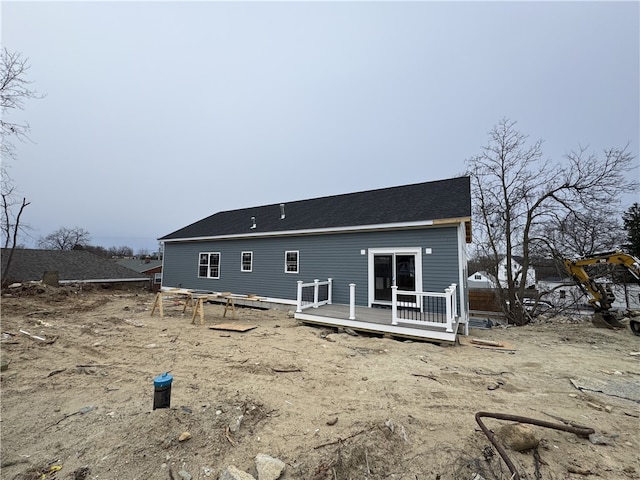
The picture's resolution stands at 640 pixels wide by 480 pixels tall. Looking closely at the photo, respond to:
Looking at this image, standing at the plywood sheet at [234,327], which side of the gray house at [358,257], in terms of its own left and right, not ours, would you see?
back

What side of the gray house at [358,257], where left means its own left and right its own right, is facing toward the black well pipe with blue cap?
back

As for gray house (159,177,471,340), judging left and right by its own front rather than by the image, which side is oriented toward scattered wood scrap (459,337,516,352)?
right

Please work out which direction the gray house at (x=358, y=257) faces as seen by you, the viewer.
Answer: facing away from the viewer and to the right of the viewer

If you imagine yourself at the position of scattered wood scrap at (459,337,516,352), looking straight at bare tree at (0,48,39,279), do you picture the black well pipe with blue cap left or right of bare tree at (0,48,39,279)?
left

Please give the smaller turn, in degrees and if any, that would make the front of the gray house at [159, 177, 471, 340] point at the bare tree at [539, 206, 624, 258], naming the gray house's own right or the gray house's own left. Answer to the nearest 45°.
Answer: approximately 45° to the gray house's own right

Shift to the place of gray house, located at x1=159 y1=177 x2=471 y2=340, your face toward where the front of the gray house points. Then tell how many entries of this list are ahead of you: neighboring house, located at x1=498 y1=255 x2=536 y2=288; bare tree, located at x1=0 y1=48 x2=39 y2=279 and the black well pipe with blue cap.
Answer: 1

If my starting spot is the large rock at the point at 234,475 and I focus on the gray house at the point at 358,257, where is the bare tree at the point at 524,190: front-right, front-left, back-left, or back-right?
front-right

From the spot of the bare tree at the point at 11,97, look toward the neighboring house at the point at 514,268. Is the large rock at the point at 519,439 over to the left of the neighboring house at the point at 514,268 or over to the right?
right

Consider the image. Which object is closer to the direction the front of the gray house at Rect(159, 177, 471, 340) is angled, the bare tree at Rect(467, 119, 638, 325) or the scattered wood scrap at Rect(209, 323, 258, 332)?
the scattered wood scrap
